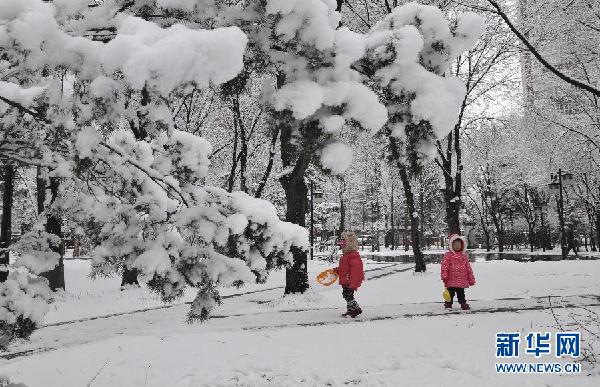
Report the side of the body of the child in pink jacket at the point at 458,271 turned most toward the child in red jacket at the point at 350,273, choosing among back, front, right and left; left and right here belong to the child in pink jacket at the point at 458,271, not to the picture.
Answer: right

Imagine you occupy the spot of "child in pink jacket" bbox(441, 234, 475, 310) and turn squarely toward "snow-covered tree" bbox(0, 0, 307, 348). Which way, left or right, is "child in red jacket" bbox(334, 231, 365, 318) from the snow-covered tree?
right

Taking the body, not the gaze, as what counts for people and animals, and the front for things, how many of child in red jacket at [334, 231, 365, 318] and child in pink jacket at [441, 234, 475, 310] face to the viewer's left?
1

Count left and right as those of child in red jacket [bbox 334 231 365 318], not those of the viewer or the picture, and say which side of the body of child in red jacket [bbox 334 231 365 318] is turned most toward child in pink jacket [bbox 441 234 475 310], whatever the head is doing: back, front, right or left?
back

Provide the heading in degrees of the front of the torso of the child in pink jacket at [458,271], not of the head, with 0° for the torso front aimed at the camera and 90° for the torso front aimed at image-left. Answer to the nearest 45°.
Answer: approximately 0°

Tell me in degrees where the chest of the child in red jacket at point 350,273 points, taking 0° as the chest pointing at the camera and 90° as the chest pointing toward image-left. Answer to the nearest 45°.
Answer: approximately 90°

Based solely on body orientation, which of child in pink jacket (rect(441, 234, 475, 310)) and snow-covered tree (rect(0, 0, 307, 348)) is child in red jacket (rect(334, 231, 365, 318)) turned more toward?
the snow-covered tree

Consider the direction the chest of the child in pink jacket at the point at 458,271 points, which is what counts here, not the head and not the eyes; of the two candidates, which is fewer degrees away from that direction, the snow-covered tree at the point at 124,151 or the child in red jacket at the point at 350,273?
the snow-covered tree
